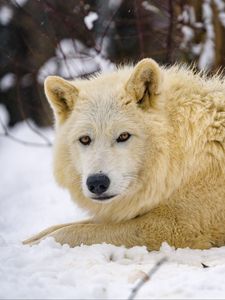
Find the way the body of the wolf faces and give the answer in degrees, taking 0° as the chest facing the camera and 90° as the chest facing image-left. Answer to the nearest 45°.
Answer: approximately 45°
